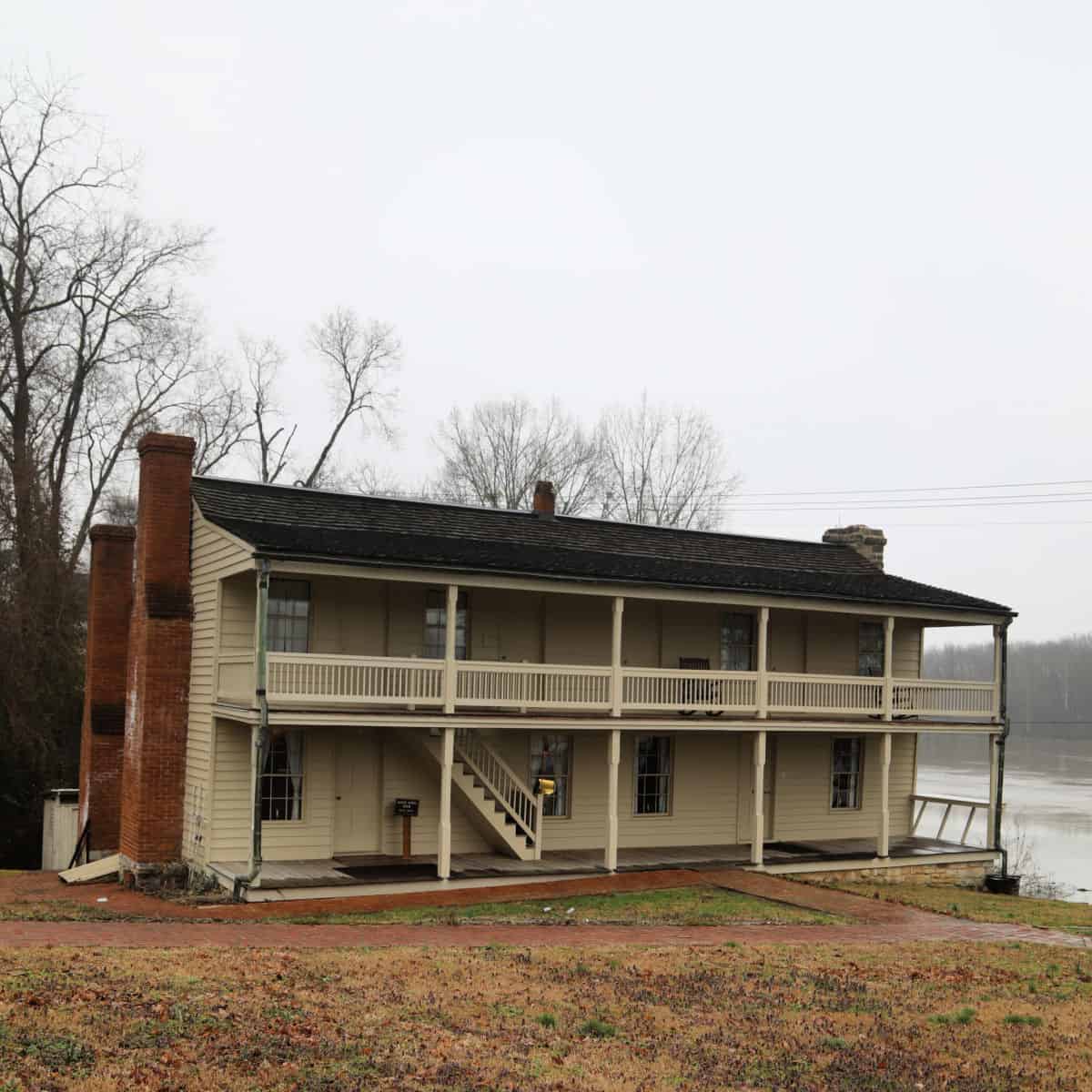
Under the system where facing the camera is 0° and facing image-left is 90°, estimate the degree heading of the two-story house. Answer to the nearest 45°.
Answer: approximately 315°
